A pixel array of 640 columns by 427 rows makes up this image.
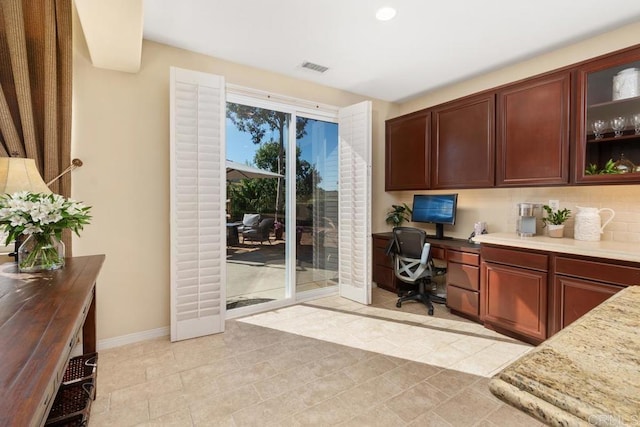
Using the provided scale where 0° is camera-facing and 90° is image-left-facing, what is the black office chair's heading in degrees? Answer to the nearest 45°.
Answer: approximately 225°

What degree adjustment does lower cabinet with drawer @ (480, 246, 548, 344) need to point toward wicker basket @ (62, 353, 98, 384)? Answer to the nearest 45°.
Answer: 0° — it already faces it

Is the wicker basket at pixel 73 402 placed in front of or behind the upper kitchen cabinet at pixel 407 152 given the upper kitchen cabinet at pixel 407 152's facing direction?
in front

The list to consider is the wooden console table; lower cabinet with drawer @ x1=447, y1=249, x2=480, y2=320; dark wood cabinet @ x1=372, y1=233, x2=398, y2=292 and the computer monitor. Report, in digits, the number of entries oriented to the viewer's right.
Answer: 1

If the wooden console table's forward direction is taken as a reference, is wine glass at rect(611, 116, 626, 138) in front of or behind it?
in front

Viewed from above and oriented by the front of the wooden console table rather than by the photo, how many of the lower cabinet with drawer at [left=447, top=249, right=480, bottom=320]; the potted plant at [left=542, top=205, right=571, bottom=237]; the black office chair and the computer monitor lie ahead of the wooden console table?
4

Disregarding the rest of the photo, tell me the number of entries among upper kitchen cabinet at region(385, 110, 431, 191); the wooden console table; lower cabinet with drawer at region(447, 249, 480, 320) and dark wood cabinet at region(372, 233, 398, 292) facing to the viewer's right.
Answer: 1

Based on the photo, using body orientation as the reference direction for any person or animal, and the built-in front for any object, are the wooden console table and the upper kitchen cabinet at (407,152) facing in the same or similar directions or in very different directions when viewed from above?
very different directions

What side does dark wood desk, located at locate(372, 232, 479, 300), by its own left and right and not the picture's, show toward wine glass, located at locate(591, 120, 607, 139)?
left

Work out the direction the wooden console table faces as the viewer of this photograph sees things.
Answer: facing to the right of the viewer

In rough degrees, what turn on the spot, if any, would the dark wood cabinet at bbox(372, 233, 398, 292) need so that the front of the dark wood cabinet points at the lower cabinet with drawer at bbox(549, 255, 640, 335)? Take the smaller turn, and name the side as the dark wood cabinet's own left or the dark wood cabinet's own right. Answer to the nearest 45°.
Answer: approximately 90° to the dark wood cabinet's own left

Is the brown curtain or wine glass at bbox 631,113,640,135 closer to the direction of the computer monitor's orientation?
the brown curtain

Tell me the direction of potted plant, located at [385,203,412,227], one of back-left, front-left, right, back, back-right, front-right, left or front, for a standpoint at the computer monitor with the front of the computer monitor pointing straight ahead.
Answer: right

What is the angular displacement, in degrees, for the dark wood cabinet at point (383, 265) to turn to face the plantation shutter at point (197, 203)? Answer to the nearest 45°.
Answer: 0° — it already faces it

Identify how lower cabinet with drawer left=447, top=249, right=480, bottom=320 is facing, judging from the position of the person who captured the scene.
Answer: facing the viewer and to the left of the viewer
